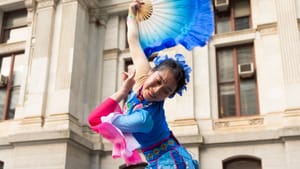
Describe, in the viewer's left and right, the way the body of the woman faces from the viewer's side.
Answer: facing the viewer and to the left of the viewer

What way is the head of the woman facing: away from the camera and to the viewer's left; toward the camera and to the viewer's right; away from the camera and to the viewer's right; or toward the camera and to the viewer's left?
toward the camera and to the viewer's left

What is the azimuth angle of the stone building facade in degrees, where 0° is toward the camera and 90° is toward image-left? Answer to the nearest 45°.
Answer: approximately 0°

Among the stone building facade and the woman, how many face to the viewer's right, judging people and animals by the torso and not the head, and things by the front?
0

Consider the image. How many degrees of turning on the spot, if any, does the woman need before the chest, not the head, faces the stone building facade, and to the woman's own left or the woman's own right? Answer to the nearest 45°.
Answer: approximately 135° to the woman's own right

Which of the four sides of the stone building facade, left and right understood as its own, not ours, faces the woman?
front
